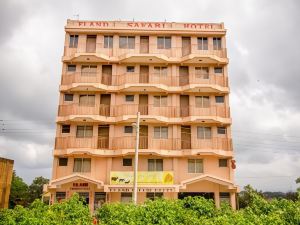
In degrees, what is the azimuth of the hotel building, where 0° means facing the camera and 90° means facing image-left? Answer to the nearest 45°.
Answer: approximately 0°
